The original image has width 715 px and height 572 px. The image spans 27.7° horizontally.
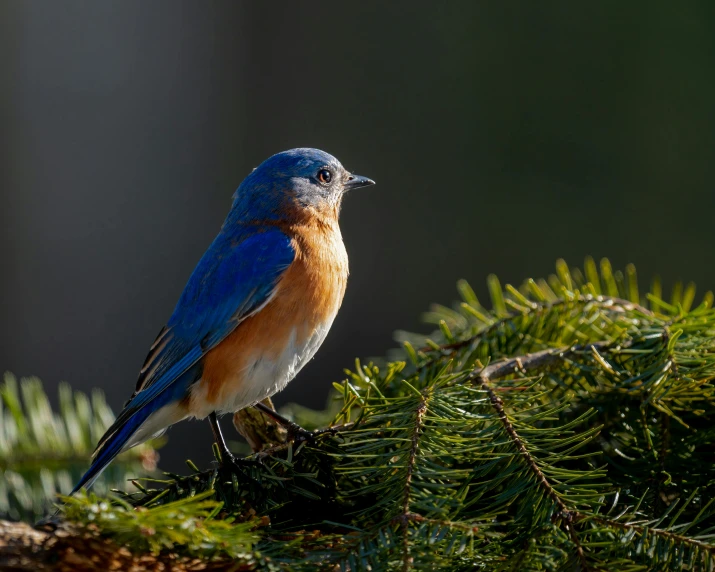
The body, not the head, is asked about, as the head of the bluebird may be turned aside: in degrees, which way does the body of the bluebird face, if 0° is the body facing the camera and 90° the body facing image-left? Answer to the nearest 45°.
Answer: approximately 270°
